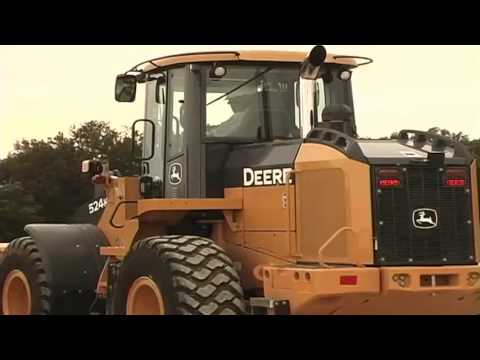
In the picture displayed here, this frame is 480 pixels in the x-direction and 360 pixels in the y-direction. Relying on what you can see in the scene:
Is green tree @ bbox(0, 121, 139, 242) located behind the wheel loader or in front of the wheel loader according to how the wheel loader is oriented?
in front

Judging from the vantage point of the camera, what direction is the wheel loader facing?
facing away from the viewer and to the left of the viewer
